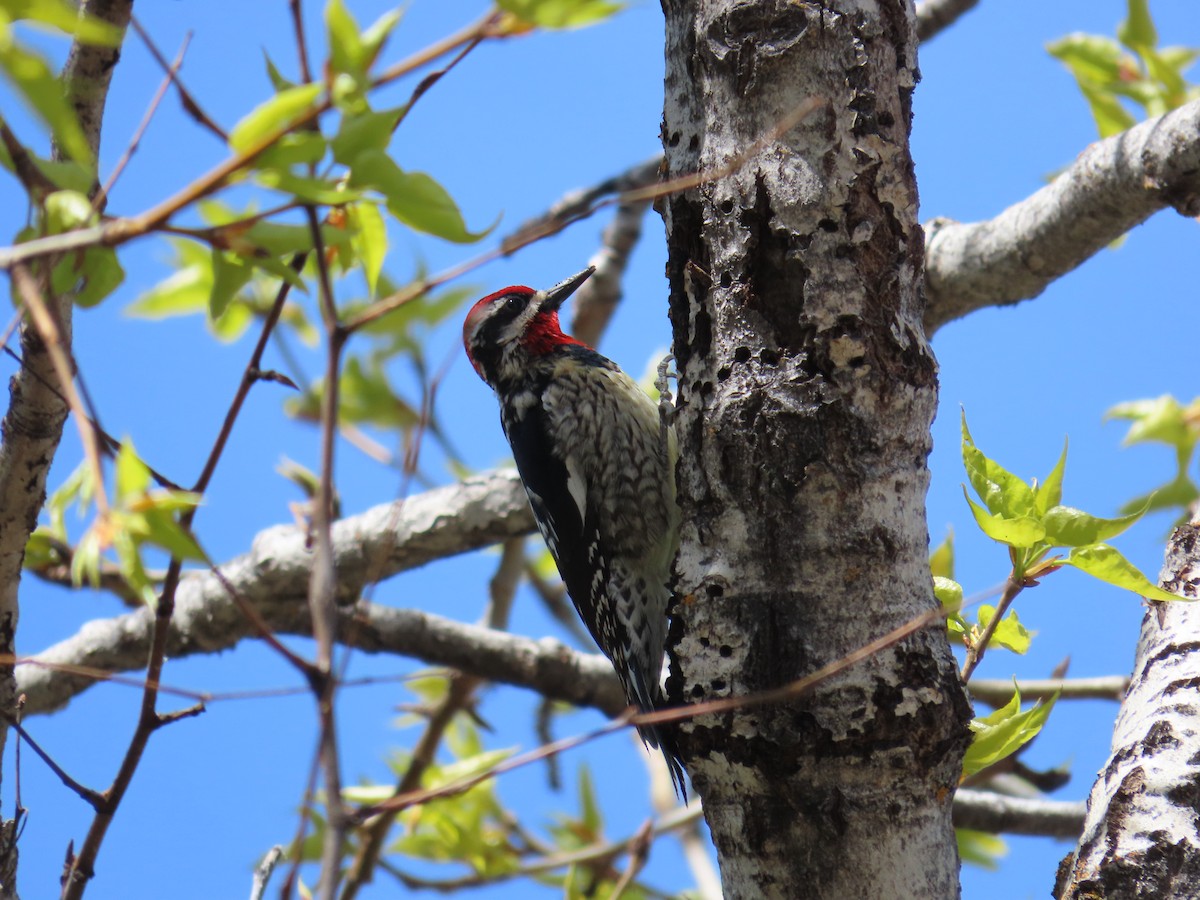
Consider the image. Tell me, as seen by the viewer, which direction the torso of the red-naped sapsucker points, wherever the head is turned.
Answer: to the viewer's right
